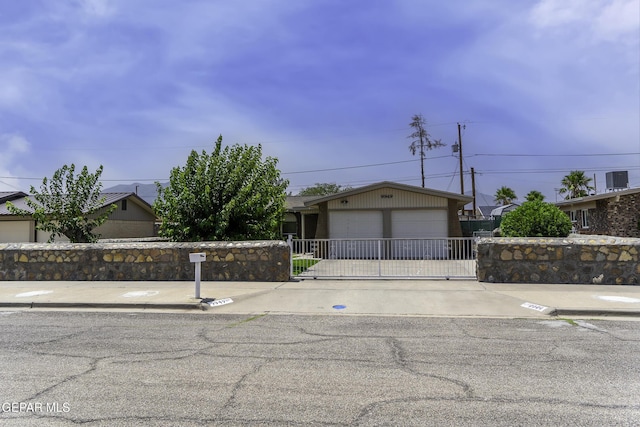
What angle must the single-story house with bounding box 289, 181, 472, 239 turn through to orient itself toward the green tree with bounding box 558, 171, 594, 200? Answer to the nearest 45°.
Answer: approximately 135° to its left

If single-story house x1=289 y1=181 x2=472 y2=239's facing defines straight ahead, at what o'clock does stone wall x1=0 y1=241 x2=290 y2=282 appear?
The stone wall is roughly at 1 o'clock from the single-story house.

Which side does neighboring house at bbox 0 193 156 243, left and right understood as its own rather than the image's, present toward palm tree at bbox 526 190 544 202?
left

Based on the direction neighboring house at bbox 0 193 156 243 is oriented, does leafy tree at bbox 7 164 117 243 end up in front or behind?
in front

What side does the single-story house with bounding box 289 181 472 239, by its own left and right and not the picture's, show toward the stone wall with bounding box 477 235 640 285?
front

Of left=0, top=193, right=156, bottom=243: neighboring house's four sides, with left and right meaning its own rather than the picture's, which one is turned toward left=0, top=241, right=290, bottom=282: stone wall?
front

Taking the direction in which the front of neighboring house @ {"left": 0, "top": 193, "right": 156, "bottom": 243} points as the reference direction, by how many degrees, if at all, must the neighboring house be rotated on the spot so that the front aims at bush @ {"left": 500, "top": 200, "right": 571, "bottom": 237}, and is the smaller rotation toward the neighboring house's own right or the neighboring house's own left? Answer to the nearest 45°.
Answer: approximately 45° to the neighboring house's own left

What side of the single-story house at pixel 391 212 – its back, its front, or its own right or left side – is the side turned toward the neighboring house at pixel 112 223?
right

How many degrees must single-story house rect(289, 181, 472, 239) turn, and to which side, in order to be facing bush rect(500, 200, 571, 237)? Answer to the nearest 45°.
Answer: approximately 45° to its left

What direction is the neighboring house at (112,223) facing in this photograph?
toward the camera

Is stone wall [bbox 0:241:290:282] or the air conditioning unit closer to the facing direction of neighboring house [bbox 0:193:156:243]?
the stone wall

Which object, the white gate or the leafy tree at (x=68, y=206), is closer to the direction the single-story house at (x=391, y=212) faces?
the white gate

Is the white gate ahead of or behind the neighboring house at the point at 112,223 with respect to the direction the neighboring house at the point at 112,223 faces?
ahead

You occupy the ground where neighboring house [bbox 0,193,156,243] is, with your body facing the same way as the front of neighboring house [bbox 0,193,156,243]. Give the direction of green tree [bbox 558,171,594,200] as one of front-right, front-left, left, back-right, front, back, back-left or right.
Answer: left

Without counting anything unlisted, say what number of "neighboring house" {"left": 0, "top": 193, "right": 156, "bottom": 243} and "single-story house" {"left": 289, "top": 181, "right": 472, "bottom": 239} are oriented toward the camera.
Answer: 2

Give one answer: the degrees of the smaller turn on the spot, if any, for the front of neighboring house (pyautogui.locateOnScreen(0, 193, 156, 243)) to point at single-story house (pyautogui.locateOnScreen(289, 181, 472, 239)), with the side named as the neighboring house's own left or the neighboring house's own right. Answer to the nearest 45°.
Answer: approximately 45° to the neighboring house's own left

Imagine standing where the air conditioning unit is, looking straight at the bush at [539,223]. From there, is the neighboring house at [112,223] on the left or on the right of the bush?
right
